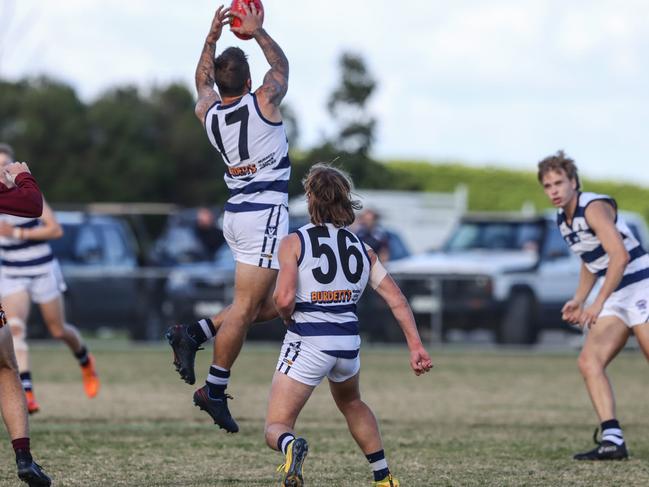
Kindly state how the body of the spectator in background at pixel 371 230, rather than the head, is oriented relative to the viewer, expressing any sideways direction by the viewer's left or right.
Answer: facing the viewer

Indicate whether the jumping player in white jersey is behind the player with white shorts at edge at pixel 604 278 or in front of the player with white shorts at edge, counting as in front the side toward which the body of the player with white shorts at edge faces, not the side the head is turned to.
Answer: in front

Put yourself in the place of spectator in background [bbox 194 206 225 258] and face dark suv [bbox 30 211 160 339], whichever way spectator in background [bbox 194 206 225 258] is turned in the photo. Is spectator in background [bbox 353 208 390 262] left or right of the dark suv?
left

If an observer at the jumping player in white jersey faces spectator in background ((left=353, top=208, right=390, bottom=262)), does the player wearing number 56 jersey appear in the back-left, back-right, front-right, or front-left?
back-right

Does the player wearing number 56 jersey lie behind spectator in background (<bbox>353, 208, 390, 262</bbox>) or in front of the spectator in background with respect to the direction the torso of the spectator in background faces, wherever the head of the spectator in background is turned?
in front

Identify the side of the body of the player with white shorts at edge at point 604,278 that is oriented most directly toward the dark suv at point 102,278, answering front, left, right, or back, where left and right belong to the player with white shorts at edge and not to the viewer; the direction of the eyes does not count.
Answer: right

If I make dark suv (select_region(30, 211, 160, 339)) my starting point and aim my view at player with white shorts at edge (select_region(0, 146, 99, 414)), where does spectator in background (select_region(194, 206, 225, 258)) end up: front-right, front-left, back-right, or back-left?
back-left

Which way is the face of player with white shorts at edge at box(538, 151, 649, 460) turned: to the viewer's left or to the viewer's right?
to the viewer's left

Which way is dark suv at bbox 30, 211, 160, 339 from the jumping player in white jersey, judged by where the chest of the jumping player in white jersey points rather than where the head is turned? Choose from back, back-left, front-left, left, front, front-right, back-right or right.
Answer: front-left

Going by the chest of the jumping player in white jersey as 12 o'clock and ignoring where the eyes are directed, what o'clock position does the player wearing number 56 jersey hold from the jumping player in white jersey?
The player wearing number 56 jersey is roughly at 4 o'clock from the jumping player in white jersey.

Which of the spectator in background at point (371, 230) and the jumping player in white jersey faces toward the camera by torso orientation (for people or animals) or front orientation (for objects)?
the spectator in background

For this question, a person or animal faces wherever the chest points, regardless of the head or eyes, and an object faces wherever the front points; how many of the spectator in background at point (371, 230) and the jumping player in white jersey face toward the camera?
1

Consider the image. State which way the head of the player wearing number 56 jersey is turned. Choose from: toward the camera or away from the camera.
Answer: away from the camera

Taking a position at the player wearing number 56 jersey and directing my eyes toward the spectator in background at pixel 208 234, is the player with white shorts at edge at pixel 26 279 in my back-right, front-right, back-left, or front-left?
front-left

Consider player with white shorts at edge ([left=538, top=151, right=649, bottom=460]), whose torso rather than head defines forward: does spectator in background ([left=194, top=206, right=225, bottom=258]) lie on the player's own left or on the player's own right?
on the player's own right

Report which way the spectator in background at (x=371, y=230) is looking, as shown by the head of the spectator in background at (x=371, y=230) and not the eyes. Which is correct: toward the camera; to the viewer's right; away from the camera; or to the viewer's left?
toward the camera

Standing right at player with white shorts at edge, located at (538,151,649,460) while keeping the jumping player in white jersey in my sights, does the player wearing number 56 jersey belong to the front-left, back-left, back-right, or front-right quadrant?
front-left

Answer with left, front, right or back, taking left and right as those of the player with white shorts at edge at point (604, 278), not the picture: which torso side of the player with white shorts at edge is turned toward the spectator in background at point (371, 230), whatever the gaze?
right

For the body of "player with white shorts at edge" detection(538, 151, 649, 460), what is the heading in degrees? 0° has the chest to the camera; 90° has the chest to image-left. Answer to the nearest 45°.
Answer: approximately 45°
